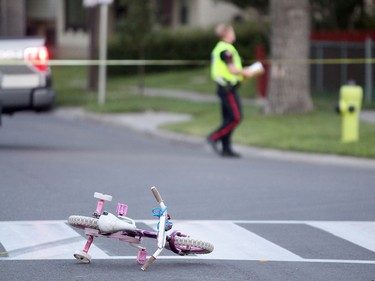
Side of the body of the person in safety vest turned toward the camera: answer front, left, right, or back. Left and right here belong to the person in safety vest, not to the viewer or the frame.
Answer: right

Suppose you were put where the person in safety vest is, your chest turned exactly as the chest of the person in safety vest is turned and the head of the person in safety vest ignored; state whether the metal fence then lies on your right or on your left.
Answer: on your left

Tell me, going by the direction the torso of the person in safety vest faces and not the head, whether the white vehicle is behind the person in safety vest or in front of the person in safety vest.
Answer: behind

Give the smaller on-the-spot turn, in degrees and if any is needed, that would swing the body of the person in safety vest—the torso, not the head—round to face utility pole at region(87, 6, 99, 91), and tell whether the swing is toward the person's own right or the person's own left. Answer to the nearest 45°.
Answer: approximately 90° to the person's own left

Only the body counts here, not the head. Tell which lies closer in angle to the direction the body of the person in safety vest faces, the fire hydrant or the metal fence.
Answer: the fire hydrant

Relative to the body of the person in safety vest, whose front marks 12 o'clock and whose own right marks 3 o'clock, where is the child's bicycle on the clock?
The child's bicycle is roughly at 3 o'clock from the person in safety vest.

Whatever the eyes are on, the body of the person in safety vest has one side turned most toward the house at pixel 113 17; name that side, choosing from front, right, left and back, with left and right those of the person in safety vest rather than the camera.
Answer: left
